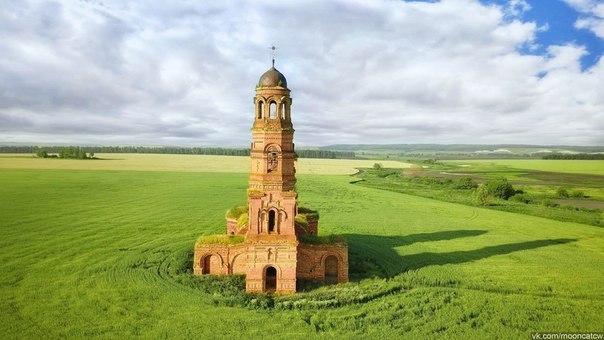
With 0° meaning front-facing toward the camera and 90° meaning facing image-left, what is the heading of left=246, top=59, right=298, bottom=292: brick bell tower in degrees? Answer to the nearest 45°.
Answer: approximately 0°
